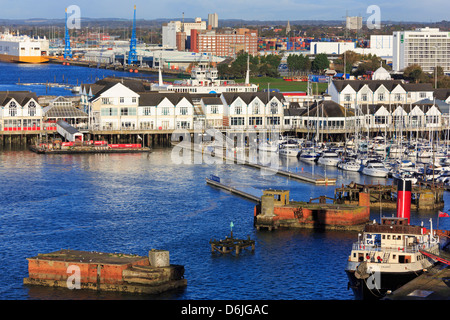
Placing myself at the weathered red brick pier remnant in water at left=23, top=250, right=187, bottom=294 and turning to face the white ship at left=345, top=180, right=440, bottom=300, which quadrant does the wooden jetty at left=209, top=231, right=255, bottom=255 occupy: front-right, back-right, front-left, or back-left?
front-left

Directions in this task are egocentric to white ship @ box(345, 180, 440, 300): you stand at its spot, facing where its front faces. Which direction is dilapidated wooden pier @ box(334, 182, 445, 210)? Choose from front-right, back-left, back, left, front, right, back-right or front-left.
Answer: back-right

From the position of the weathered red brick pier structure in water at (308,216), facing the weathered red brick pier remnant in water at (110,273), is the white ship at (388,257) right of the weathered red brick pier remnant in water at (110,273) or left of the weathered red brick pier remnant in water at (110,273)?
left

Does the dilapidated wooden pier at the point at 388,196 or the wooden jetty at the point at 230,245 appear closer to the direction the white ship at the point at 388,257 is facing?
the wooden jetty

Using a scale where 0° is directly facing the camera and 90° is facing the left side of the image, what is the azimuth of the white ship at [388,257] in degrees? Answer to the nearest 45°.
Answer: approximately 45°

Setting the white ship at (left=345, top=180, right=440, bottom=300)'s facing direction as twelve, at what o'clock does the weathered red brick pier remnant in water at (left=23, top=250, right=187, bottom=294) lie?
The weathered red brick pier remnant in water is roughly at 1 o'clock from the white ship.

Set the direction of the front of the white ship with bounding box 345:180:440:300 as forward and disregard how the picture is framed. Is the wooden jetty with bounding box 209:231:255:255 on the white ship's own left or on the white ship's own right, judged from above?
on the white ship's own right

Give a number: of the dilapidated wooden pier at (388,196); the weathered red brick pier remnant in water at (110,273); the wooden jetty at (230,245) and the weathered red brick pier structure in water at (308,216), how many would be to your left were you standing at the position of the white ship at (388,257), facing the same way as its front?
0

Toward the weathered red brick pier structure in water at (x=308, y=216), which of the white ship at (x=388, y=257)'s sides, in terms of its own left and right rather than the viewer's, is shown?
right
